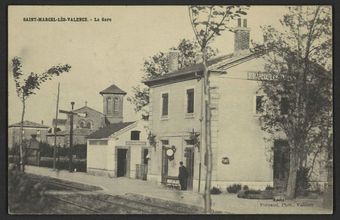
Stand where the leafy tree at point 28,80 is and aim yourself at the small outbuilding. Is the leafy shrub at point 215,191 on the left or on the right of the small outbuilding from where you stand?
right
